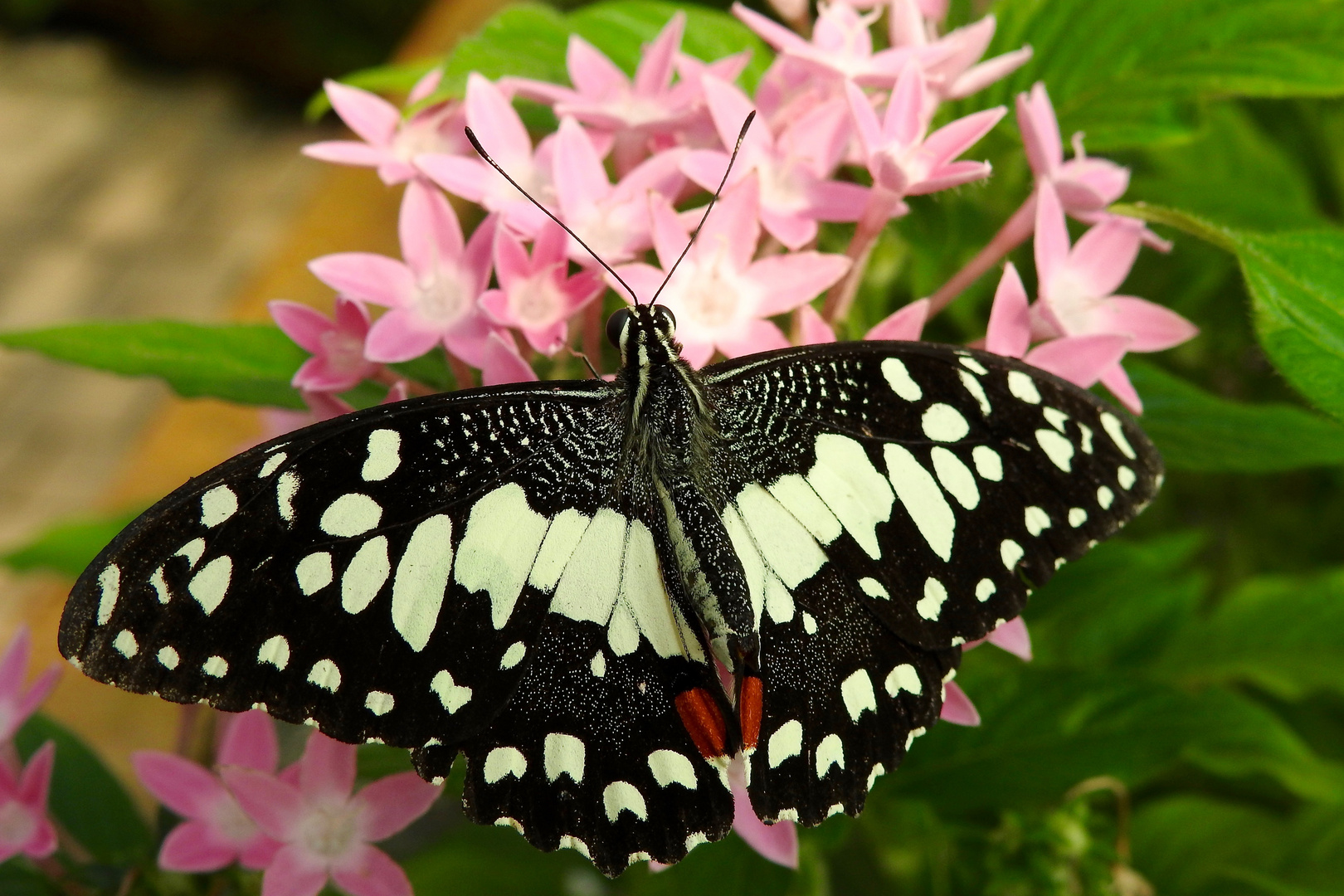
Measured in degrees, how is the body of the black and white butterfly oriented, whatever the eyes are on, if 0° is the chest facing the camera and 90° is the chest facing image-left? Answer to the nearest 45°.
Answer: approximately 180°

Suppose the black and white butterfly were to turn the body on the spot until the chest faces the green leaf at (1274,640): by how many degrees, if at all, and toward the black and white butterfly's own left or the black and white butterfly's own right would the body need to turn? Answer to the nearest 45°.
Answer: approximately 45° to the black and white butterfly's own right
